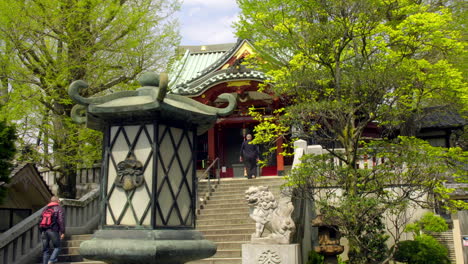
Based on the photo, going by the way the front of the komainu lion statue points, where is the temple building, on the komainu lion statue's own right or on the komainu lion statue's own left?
on the komainu lion statue's own right

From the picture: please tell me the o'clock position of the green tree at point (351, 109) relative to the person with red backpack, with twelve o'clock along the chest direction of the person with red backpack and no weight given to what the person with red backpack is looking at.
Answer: The green tree is roughly at 2 o'clock from the person with red backpack.

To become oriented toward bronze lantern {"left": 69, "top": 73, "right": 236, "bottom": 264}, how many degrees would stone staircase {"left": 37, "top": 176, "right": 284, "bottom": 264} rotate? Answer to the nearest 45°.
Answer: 0° — it already faces it

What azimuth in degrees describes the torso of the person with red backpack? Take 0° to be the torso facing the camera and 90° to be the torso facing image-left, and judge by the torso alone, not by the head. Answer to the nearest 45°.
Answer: approximately 225°

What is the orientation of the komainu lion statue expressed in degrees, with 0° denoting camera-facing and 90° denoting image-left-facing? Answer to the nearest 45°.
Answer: approximately 90°

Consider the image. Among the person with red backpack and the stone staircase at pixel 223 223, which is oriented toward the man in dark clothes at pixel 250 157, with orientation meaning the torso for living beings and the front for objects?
the person with red backpack

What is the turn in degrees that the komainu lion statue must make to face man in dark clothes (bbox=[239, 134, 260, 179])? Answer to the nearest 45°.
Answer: approximately 90° to its right

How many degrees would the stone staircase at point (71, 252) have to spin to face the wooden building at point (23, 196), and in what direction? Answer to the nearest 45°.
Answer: approximately 135° to its right
